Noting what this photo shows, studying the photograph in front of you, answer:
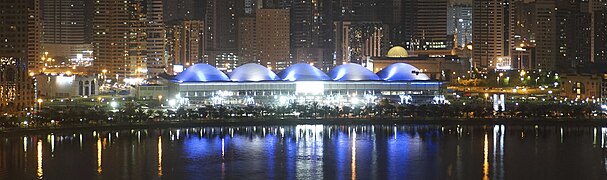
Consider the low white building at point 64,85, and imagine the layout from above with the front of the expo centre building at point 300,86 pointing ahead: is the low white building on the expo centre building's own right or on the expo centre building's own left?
on the expo centre building's own right

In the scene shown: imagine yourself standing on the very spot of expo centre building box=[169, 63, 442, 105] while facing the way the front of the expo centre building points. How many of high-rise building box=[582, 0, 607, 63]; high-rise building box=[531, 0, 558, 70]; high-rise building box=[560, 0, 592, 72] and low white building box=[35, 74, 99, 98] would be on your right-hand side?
1

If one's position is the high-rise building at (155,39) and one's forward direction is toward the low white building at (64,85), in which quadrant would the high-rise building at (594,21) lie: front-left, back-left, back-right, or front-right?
back-left

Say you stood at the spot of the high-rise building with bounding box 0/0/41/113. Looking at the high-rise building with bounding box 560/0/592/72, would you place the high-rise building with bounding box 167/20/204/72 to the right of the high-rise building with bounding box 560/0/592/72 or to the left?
left

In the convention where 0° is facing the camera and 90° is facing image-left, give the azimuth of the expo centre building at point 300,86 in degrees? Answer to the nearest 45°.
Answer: approximately 0°
